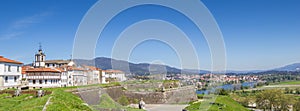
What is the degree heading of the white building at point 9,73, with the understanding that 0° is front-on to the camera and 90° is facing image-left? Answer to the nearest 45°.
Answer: approximately 315°

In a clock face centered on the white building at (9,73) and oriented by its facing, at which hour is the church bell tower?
The church bell tower is roughly at 8 o'clock from the white building.

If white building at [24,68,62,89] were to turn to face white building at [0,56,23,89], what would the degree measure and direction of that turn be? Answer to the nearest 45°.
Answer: approximately 45° to its right

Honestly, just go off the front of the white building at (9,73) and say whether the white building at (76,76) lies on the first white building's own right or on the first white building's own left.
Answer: on the first white building's own left

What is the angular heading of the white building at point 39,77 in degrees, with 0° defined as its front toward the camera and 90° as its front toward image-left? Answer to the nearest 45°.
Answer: approximately 0°

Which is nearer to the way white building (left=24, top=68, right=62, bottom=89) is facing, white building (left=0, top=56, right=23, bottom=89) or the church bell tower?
the white building

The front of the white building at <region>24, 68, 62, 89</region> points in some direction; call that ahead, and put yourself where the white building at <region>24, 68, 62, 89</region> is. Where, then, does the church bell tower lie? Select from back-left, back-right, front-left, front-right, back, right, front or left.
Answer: back

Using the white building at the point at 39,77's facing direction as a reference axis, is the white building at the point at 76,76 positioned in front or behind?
behind
